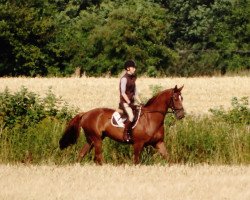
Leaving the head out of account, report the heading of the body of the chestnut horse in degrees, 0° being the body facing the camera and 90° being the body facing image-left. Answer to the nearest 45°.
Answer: approximately 270°

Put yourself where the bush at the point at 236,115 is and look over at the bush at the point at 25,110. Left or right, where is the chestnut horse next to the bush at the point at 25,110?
left

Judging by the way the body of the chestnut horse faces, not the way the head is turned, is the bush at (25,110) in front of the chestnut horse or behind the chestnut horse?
behind
